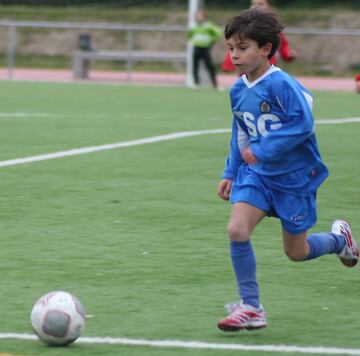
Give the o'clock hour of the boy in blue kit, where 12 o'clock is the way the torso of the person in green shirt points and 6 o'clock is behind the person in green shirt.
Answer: The boy in blue kit is roughly at 12 o'clock from the person in green shirt.

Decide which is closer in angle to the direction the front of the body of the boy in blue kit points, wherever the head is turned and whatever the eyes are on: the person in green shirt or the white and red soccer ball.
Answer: the white and red soccer ball

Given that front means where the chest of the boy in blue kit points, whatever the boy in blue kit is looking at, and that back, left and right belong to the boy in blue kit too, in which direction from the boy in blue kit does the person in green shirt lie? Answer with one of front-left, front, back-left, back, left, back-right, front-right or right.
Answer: back-right

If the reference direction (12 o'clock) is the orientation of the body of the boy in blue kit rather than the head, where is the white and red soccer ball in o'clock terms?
The white and red soccer ball is roughly at 12 o'clock from the boy in blue kit.

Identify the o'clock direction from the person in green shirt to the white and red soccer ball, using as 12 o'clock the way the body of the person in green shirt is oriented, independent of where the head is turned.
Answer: The white and red soccer ball is roughly at 12 o'clock from the person in green shirt.

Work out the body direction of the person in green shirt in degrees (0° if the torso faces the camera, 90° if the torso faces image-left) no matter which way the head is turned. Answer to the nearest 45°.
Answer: approximately 0°

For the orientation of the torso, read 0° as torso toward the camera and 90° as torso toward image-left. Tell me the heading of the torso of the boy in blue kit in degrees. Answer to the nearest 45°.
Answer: approximately 45°
